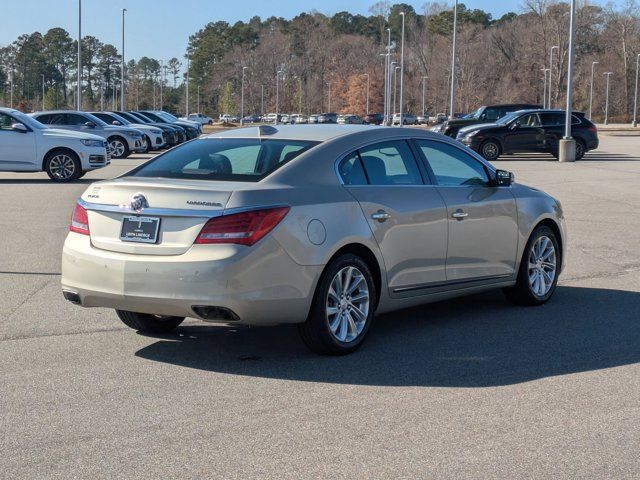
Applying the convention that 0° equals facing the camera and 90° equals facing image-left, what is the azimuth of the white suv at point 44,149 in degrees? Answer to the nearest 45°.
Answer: approximately 270°

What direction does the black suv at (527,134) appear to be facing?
to the viewer's left

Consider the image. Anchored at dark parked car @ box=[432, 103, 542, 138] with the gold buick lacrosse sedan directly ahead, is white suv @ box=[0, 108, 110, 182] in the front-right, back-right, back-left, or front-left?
front-right

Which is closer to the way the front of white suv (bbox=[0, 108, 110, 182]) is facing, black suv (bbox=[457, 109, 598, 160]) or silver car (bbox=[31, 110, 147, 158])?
the black suv

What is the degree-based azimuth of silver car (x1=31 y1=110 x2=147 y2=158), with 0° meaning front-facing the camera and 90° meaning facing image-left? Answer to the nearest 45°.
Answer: approximately 315°

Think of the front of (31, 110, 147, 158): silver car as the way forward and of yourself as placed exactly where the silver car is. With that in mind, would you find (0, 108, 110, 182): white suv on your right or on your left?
on your right

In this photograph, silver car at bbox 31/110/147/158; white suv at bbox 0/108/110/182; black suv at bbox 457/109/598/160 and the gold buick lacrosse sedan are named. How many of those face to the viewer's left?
1

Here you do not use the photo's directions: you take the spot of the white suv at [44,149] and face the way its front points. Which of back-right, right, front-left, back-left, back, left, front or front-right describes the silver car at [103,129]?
left

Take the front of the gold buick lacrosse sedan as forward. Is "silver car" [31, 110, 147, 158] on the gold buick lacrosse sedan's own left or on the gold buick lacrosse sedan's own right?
on the gold buick lacrosse sedan's own left

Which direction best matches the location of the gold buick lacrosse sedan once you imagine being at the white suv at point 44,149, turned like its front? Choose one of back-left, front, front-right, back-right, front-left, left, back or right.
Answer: right

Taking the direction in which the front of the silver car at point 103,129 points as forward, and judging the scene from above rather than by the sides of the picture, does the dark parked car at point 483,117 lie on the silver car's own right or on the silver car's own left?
on the silver car's own left

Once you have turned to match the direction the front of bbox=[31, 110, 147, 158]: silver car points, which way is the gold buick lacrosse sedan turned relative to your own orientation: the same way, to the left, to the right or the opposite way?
to the left

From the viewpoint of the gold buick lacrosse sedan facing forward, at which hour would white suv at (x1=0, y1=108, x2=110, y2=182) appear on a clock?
The white suv is roughly at 10 o'clock from the gold buick lacrosse sedan.

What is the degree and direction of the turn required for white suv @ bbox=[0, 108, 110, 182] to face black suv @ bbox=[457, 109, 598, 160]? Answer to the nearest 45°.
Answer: approximately 45° to its left

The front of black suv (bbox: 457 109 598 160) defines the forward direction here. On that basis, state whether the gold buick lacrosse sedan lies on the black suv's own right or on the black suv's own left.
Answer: on the black suv's own left

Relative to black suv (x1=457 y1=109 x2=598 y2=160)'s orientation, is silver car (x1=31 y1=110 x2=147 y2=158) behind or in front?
in front
